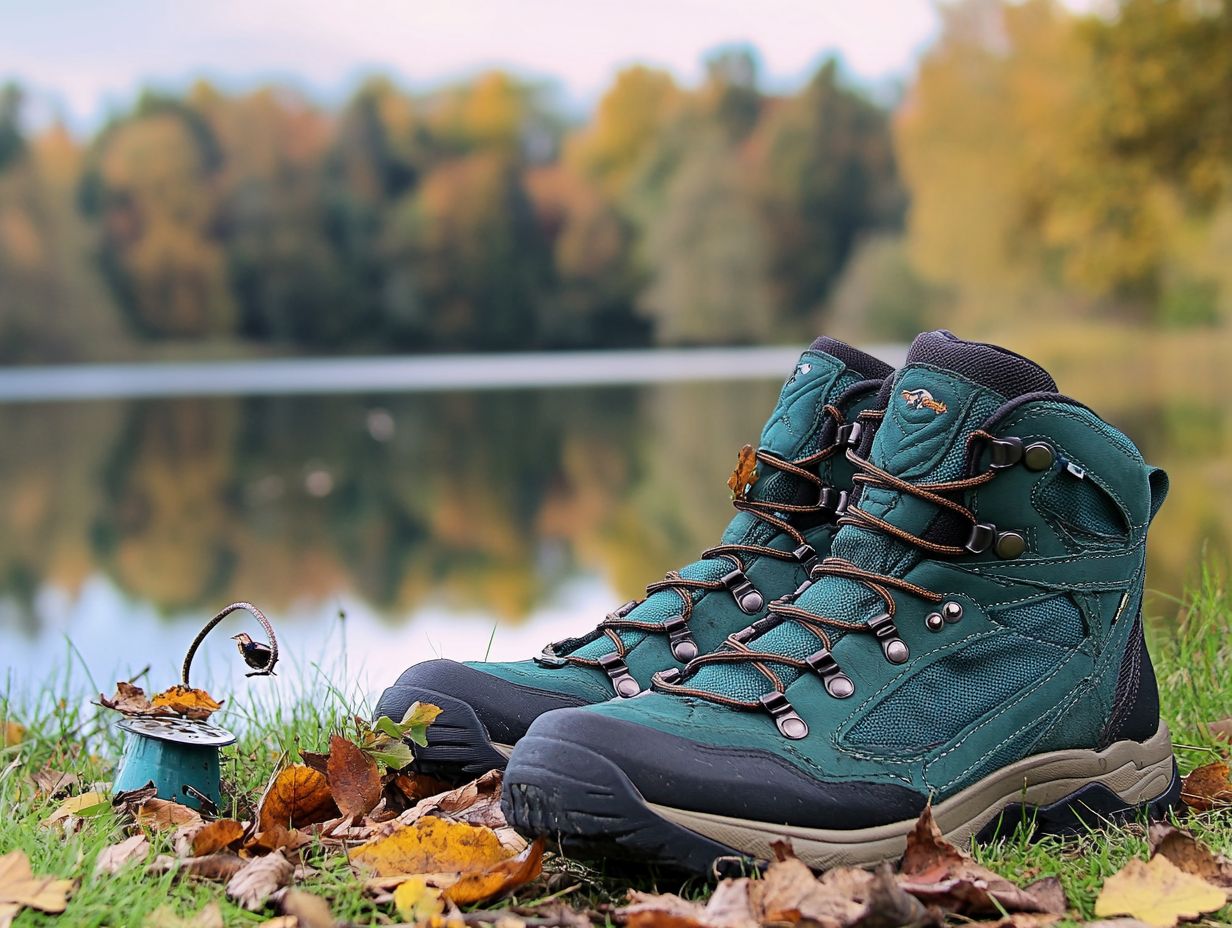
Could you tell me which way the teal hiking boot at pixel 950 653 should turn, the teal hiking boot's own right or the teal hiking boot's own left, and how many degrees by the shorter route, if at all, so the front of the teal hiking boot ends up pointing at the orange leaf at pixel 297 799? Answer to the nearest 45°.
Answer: approximately 45° to the teal hiking boot's own right

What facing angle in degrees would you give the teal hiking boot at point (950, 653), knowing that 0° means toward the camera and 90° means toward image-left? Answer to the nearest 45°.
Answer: approximately 45°

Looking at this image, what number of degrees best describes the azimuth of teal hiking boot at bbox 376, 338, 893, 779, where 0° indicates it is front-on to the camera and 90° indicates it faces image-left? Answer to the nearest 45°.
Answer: approximately 45°

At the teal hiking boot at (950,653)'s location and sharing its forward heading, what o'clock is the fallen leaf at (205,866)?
The fallen leaf is roughly at 1 o'clock from the teal hiking boot.

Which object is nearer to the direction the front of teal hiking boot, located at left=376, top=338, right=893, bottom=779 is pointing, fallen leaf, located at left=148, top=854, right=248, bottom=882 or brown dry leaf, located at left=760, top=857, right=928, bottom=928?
the fallen leaf

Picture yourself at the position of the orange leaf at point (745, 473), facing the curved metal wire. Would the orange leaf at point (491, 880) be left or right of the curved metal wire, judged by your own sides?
left

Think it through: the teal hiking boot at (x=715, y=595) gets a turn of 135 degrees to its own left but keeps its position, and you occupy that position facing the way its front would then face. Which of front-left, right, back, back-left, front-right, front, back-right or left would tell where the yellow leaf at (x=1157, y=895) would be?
front-right

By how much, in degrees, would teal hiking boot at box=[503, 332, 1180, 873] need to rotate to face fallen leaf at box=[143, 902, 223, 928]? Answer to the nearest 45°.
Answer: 0° — it already faces it

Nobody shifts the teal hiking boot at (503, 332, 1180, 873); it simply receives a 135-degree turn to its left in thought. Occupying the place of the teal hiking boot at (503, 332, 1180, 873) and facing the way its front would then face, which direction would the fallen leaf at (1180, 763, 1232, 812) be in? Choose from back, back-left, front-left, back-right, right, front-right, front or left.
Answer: front-left

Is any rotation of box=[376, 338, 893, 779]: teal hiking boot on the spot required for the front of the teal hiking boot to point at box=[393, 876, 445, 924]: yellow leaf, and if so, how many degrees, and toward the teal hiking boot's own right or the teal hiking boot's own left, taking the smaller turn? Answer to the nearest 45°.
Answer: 0° — it already faces it

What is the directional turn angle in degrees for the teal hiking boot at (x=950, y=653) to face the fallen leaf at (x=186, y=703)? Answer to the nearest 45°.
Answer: approximately 45° to its right
